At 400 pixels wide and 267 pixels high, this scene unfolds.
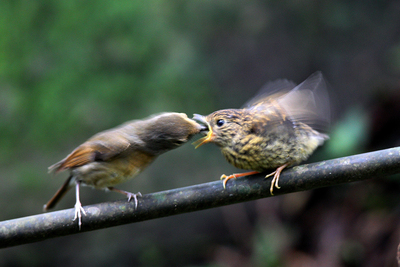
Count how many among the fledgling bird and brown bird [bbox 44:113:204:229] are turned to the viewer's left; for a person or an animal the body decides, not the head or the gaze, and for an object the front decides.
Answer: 1

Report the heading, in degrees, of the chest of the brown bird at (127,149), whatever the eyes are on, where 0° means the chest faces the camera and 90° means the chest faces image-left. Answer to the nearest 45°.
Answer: approximately 270°

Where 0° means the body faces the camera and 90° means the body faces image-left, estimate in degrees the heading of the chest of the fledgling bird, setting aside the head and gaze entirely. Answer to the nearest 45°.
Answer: approximately 90°

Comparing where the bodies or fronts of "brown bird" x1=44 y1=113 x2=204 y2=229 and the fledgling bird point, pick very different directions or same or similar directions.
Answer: very different directions

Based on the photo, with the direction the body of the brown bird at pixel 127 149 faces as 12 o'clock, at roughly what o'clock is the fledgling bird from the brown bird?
The fledgling bird is roughly at 1 o'clock from the brown bird.
